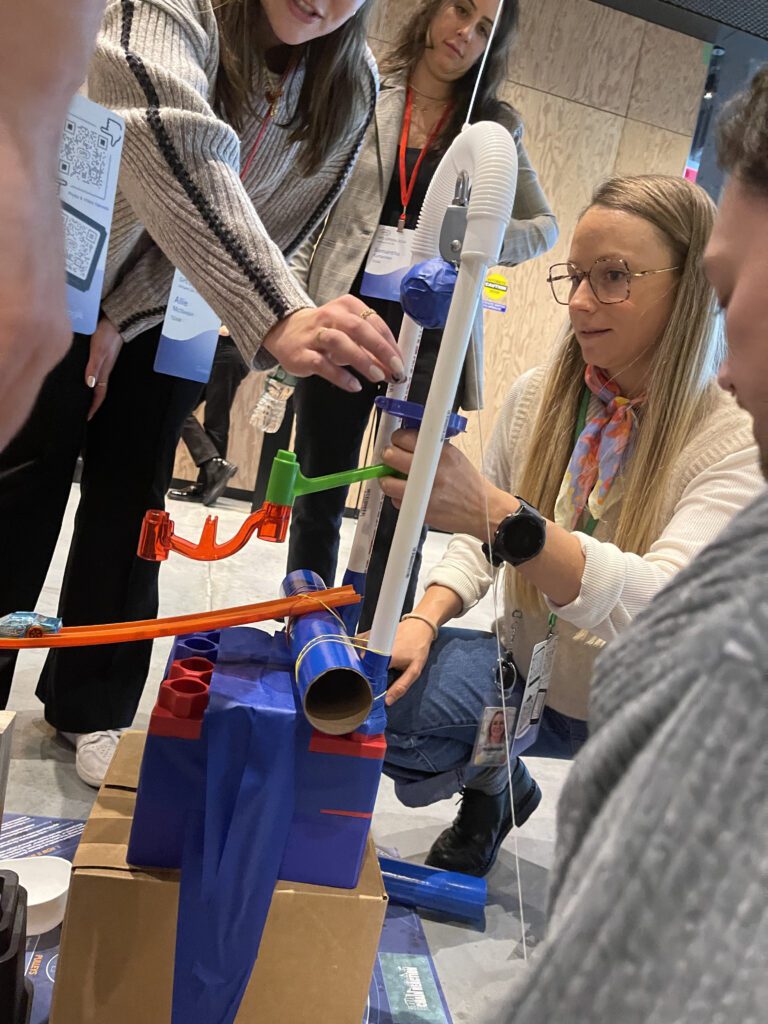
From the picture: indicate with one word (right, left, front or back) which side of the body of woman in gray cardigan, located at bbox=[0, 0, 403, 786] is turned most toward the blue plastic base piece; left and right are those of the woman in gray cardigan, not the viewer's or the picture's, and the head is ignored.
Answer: front

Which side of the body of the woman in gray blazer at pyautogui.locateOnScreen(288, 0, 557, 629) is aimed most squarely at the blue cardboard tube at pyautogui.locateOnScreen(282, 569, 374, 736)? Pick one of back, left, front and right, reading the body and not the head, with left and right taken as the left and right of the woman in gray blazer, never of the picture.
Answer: front

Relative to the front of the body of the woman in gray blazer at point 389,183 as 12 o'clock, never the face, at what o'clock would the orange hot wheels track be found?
The orange hot wheels track is roughly at 12 o'clock from the woman in gray blazer.

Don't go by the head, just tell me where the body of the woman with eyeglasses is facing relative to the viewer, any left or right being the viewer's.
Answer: facing the viewer and to the left of the viewer

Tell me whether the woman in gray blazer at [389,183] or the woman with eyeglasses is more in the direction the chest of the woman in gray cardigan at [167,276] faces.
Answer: the woman with eyeglasses

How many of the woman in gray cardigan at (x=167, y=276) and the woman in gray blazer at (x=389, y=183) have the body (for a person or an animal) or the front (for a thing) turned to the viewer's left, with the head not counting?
0

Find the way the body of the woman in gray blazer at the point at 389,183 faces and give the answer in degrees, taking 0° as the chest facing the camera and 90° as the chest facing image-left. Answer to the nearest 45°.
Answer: approximately 0°

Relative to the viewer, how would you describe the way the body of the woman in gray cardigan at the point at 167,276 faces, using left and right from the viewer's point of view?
facing the viewer and to the right of the viewer

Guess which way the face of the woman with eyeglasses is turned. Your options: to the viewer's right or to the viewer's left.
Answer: to the viewer's left

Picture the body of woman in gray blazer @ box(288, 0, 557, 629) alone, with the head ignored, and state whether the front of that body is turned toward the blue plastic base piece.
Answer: yes

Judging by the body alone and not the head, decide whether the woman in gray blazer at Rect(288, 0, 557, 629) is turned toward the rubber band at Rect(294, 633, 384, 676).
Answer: yes
